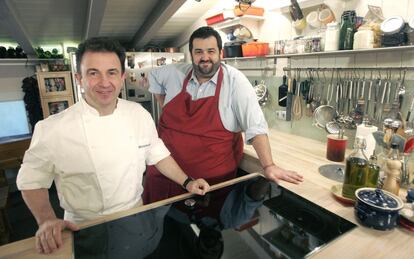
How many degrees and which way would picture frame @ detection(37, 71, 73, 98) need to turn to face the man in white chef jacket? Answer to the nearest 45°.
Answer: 0° — it already faces them

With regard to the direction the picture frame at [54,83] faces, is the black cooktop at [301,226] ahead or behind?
ahead

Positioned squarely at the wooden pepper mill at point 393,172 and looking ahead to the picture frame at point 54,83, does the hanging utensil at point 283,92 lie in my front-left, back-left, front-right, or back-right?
front-right

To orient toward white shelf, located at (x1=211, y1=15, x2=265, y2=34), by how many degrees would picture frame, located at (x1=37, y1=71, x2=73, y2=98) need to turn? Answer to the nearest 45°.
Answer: approximately 45° to its left

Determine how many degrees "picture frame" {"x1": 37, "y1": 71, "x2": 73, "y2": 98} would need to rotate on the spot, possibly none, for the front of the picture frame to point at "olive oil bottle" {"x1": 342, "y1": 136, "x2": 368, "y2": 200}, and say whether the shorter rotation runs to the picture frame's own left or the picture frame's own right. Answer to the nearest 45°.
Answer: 0° — it already faces it

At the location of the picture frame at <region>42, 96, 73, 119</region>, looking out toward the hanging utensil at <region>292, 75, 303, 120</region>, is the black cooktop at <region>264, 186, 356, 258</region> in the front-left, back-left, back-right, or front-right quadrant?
front-right

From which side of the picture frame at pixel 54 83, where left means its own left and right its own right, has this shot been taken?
front

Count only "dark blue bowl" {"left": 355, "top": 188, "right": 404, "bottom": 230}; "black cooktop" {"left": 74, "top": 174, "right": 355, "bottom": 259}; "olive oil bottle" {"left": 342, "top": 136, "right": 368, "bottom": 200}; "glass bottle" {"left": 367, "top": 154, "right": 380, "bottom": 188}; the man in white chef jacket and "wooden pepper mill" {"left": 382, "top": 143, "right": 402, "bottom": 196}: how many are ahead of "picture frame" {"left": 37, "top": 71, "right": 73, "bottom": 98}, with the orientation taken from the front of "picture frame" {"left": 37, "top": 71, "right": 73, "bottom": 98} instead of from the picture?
6

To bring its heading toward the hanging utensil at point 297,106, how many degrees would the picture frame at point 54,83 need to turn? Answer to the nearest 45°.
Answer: approximately 45° to its left

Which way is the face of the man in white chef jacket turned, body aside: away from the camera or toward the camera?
toward the camera

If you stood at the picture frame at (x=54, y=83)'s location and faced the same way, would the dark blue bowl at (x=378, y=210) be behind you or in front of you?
in front

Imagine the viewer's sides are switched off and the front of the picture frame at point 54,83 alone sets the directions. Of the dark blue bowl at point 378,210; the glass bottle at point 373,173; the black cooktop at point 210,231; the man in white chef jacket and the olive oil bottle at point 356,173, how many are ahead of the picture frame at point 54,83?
5
